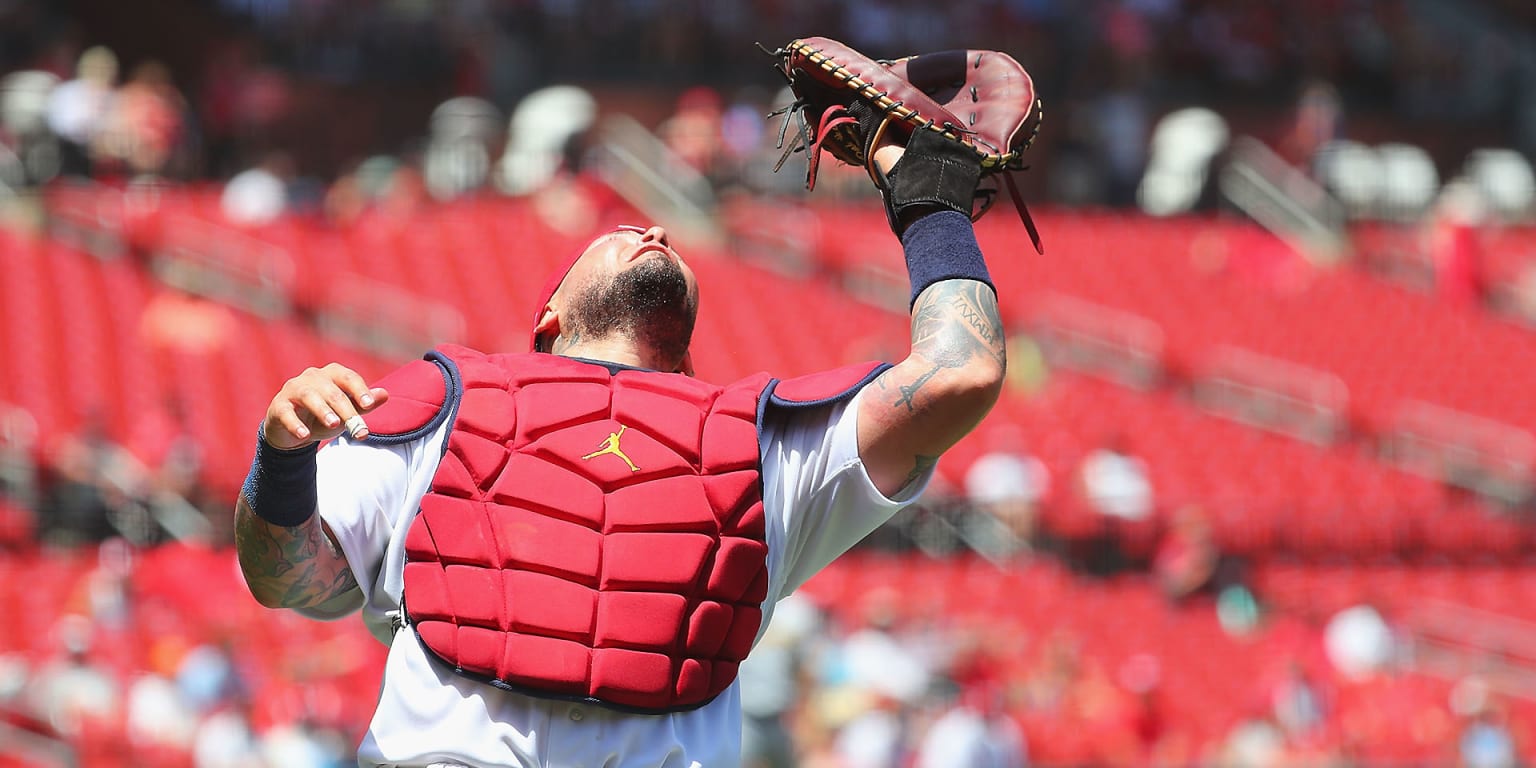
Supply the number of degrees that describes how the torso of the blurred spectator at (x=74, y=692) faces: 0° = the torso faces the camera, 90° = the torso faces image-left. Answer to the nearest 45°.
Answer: approximately 0°

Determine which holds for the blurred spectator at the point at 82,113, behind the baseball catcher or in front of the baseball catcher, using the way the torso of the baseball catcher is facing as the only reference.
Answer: behind

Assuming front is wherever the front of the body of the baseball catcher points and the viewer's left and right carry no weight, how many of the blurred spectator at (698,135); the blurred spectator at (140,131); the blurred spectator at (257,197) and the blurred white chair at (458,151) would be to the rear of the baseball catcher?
4

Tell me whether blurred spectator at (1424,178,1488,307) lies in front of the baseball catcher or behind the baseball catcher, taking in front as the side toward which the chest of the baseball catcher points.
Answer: behind

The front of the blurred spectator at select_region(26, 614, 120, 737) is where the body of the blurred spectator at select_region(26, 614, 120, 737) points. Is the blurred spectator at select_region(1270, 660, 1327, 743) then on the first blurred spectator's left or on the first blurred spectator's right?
on the first blurred spectator's left

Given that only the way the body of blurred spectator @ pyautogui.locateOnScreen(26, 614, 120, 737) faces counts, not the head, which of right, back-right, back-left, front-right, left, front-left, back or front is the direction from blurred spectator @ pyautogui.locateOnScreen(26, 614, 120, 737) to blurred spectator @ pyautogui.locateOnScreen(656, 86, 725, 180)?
back-left

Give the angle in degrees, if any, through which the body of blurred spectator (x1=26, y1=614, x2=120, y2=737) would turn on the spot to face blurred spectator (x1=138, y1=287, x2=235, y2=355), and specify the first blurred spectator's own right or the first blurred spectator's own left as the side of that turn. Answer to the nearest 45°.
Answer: approximately 135° to the first blurred spectator's own left

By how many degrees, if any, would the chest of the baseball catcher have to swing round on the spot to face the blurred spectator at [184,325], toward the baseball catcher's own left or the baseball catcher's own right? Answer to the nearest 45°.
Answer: approximately 180°

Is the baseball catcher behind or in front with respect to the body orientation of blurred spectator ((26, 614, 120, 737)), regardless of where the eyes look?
in front

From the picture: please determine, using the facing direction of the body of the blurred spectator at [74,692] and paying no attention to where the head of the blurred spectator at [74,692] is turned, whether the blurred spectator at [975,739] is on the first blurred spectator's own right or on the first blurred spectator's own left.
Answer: on the first blurred spectator's own left

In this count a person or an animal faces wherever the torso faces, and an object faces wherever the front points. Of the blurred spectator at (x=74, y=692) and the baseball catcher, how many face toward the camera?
2

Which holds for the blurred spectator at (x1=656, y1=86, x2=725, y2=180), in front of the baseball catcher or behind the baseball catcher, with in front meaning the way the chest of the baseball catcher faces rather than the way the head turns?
behind
